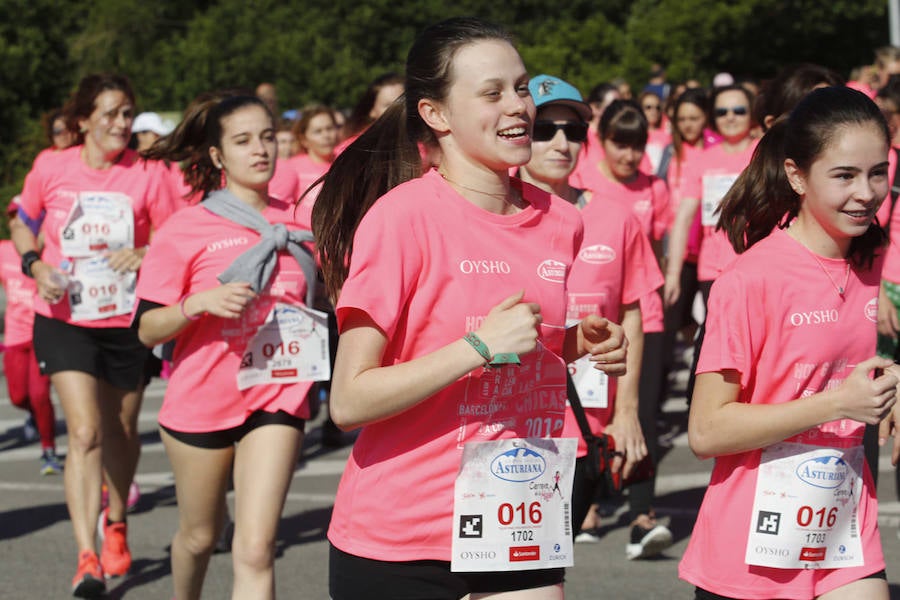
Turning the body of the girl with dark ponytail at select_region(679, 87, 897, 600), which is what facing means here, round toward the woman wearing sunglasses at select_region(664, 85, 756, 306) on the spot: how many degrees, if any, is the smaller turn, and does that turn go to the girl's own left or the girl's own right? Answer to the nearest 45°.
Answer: approximately 135° to the girl's own left

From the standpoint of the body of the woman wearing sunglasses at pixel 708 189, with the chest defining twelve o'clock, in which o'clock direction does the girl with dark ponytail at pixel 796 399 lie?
The girl with dark ponytail is roughly at 12 o'clock from the woman wearing sunglasses.

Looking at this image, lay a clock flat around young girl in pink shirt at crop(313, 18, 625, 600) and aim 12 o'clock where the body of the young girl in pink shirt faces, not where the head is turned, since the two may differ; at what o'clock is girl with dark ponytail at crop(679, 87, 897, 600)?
The girl with dark ponytail is roughly at 10 o'clock from the young girl in pink shirt.

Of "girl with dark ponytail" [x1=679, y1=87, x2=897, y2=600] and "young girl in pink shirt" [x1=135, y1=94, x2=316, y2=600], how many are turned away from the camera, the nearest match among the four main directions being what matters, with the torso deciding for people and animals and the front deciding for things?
0

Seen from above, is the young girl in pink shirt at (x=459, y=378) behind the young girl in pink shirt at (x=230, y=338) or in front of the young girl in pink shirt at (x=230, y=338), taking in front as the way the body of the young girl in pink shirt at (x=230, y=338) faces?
in front

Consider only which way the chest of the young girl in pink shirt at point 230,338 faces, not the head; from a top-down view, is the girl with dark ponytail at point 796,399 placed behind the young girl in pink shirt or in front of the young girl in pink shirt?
in front

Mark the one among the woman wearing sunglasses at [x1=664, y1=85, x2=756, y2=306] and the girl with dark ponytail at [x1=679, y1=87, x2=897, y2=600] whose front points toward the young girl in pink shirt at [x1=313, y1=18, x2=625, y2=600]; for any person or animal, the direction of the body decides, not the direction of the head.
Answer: the woman wearing sunglasses

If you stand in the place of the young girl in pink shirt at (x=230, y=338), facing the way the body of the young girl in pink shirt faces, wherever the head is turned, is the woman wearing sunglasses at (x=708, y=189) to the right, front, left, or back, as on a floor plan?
left

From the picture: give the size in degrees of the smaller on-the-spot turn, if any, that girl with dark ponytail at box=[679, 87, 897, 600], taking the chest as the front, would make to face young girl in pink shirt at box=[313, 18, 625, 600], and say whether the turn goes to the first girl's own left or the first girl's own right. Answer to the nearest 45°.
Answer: approximately 90° to the first girl's own right
